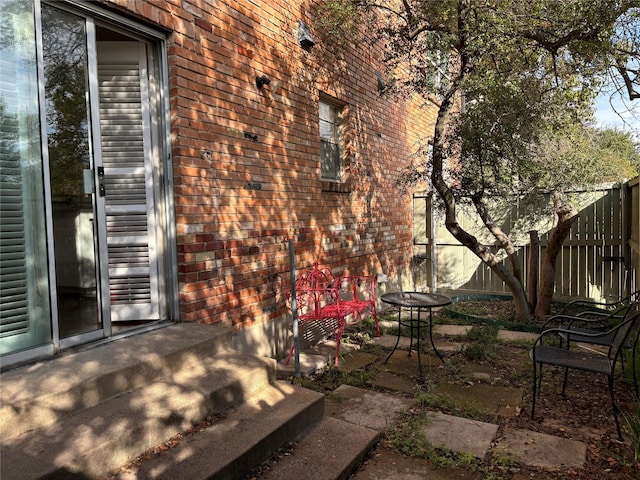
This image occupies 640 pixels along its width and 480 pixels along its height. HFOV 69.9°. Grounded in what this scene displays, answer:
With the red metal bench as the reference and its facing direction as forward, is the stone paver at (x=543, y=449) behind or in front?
in front

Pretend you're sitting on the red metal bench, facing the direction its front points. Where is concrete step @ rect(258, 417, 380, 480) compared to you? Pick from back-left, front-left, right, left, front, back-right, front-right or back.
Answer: front-right

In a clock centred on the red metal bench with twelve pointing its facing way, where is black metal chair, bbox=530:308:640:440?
The black metal chair is roughly at 12 o'clock from the red metal bench.

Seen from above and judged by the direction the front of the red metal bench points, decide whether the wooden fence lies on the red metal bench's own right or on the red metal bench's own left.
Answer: on the red metal bench's own left

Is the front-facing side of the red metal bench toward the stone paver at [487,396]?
yes

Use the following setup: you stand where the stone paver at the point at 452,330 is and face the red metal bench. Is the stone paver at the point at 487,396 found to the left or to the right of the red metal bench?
left

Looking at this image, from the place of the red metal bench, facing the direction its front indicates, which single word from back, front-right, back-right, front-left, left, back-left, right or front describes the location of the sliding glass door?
right

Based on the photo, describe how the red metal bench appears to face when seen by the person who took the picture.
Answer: facing the viewer and to the right of the viewer

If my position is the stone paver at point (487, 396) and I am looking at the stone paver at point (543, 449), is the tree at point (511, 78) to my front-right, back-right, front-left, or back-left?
back-left

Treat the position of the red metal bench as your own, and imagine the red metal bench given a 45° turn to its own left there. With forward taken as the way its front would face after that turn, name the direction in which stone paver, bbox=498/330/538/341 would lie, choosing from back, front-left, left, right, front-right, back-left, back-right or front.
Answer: front
